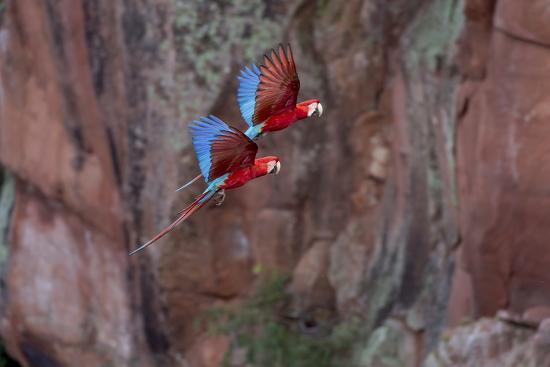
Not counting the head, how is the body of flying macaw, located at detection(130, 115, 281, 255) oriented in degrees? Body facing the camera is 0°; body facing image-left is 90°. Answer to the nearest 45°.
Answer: approximately 270°

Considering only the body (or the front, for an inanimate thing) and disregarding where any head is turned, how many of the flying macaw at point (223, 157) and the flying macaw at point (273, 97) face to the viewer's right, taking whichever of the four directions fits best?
2

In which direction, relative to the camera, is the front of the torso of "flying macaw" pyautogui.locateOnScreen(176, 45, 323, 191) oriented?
to the viewer's right
